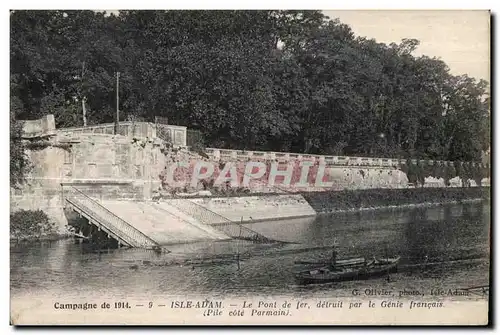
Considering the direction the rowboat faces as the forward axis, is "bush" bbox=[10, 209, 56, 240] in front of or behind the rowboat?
behind

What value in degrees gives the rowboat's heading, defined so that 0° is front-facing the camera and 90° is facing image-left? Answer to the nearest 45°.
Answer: approximately 270°
